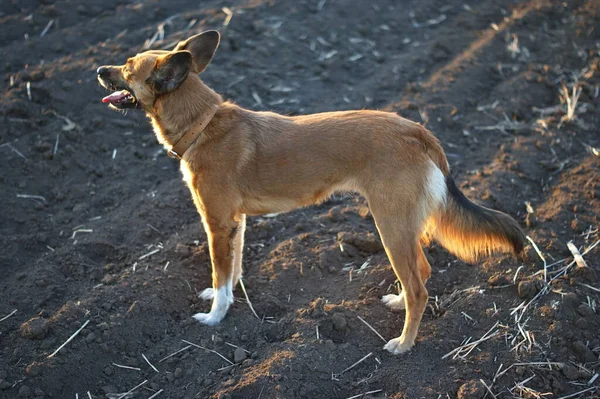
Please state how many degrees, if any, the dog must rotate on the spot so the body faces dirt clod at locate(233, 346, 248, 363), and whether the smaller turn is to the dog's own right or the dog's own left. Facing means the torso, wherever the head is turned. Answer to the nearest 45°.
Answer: approximately 45° to the dog's own left

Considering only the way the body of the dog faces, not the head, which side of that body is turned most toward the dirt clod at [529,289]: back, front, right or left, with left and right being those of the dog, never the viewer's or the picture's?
back

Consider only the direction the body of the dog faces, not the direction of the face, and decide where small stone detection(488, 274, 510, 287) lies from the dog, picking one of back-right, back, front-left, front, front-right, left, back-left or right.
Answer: back

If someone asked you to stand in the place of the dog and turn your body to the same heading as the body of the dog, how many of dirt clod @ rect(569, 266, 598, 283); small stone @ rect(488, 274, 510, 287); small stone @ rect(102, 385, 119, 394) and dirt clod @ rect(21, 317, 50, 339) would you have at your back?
2

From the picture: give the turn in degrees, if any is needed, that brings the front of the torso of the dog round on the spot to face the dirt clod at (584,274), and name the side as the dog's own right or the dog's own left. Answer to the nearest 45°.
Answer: approximately 180°

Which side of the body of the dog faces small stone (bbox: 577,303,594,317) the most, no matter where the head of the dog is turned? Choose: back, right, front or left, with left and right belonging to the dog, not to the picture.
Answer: back

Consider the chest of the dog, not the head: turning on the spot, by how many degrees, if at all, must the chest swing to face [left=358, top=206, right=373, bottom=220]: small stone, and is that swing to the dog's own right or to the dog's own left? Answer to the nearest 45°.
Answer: approximately 135° to the dog's own right

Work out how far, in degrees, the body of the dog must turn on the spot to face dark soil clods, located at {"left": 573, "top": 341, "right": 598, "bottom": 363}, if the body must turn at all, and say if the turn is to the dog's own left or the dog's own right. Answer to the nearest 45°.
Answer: approximately 135° to the dog's own left

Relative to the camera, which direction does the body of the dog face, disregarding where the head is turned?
to the viewer's left

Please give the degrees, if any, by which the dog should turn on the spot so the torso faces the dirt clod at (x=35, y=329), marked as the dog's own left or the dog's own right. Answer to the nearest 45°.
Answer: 0° — it already faces it

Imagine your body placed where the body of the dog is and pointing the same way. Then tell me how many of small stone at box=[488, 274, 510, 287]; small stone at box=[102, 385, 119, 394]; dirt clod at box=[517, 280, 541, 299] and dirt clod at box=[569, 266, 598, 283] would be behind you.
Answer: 3
